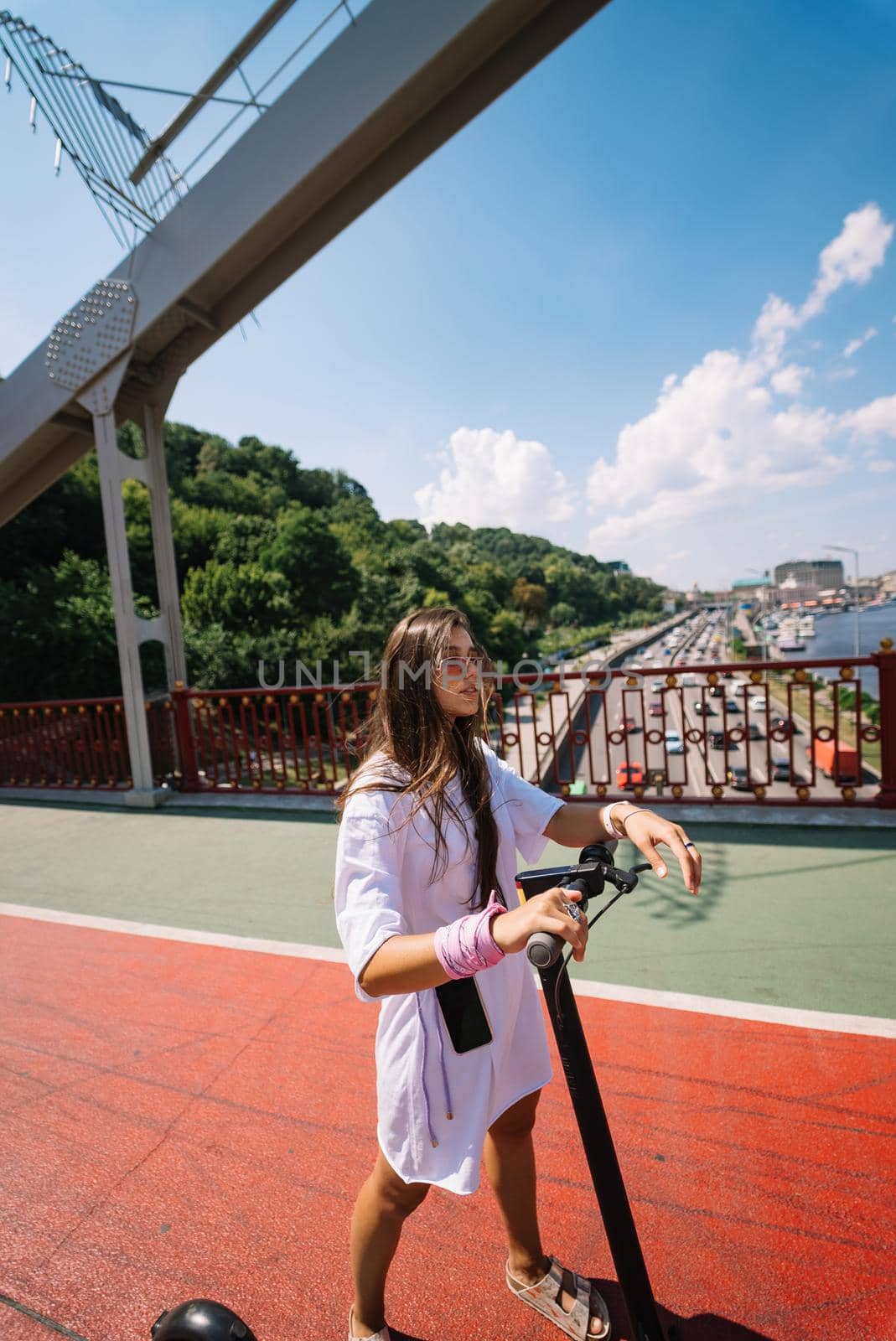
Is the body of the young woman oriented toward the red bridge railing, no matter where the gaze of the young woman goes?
no

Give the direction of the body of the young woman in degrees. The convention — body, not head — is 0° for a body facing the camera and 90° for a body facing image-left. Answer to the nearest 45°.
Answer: approximately 315°

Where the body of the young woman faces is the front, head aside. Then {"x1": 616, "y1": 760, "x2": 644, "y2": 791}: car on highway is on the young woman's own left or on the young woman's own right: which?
on the young woman's own left

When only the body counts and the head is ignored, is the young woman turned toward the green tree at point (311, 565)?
no

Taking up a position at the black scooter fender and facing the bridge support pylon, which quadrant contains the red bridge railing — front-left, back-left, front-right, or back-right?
front-right

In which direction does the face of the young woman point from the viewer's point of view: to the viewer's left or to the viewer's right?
to the viewer's right

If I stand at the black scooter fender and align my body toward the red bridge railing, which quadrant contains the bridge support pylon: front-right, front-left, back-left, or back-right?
front-left

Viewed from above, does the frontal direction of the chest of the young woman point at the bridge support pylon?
no
